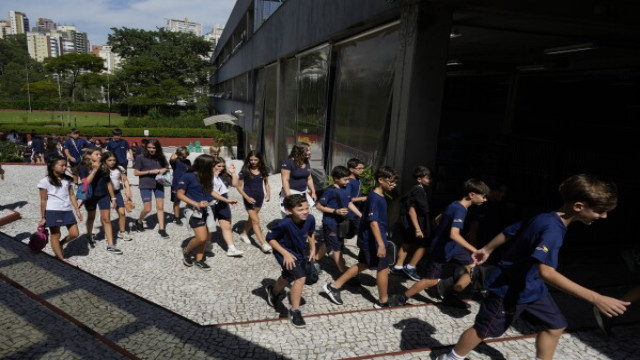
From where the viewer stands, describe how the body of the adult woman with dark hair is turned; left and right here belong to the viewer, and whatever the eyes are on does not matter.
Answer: facing the viewer and to the right of the viewer
